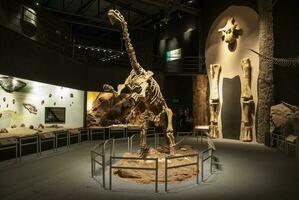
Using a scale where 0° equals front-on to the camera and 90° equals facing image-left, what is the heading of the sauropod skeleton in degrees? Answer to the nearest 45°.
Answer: approximately 45°

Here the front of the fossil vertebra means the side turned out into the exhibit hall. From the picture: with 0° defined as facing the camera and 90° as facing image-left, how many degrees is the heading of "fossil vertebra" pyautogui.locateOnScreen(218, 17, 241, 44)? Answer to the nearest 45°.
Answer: approximately 0°

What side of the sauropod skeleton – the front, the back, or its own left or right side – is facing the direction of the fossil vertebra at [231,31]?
back

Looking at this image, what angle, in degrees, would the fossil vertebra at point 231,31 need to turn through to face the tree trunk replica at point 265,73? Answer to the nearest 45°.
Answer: approximately 45° to its left

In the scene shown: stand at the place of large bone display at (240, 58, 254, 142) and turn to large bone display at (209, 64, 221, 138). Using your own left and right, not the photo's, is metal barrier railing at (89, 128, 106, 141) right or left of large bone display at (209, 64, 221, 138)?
left

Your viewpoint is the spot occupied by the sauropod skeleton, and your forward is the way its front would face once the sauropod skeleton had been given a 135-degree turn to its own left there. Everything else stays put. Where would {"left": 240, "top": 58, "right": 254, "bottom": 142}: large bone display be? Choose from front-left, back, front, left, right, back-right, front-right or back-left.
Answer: front-left

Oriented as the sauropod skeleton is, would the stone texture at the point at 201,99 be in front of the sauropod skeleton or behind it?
behind

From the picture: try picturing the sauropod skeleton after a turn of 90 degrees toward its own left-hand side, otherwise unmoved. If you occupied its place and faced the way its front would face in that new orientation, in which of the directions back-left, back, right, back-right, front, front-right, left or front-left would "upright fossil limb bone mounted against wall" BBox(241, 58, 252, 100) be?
left

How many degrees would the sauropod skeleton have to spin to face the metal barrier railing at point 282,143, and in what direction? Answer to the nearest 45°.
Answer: approximately 180°

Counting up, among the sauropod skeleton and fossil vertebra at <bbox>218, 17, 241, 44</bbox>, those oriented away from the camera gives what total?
0

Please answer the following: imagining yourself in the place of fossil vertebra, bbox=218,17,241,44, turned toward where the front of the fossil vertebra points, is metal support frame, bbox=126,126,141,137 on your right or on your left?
on your right
